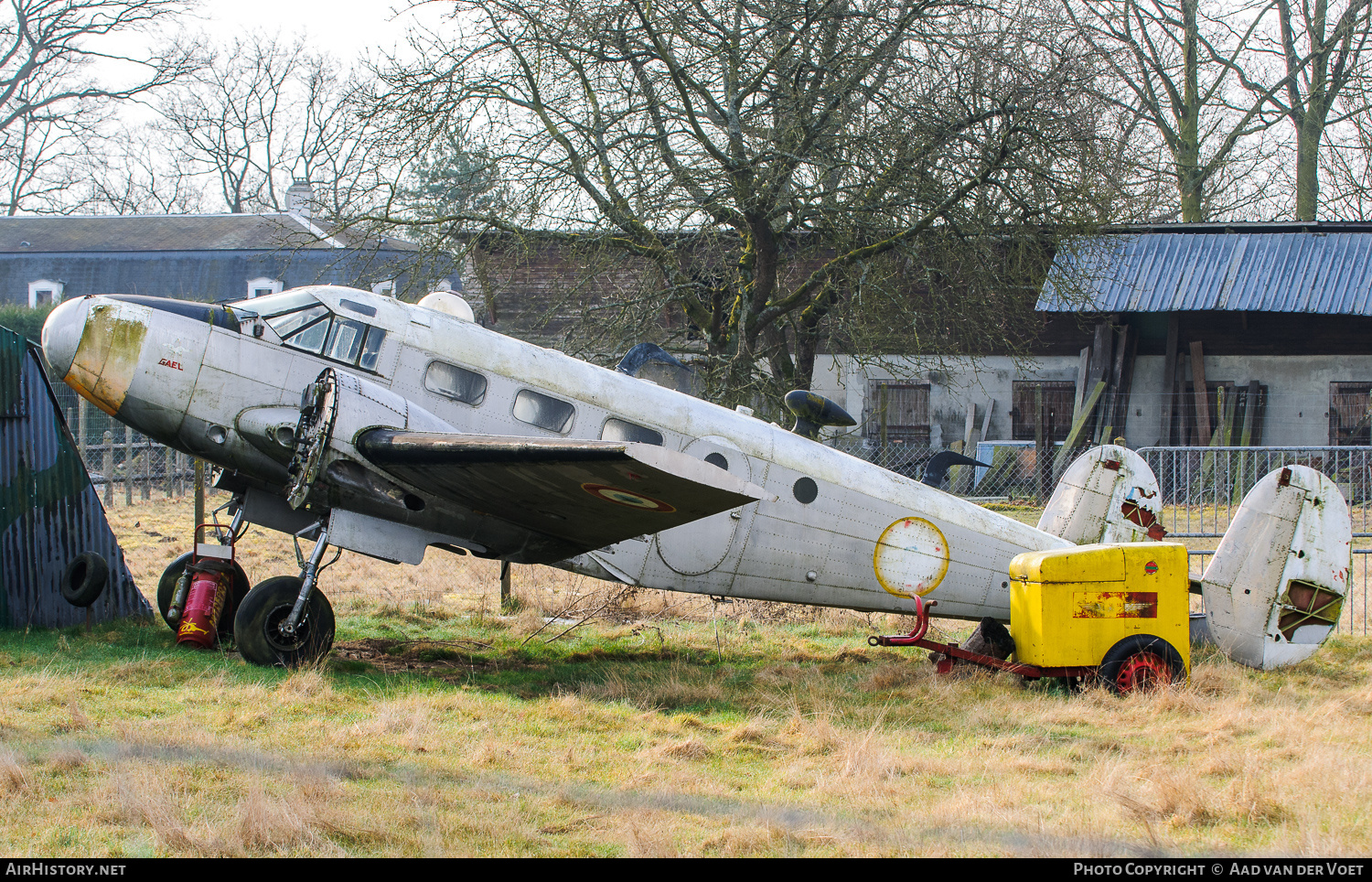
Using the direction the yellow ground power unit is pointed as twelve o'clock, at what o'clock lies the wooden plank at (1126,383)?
The wooden plank is roughly at 3 o'clock from the yellow ground power unit.

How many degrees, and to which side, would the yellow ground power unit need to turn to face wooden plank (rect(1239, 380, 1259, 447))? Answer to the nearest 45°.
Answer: approximately 90° to its right

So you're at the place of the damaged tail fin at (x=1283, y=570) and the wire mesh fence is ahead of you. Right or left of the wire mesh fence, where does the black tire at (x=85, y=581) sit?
left

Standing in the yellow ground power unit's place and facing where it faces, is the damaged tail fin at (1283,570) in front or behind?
behind

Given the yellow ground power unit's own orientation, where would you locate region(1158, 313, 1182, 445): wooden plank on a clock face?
The wooden plank is roughly at 3 o'clock from the yellow ground power unit.

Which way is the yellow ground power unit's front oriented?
to the viewer's left

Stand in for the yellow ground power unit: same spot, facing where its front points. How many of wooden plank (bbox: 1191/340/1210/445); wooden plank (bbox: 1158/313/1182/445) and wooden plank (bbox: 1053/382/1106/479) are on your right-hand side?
3

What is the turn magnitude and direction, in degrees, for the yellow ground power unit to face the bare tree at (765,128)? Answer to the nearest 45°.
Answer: approximately 45° to its right

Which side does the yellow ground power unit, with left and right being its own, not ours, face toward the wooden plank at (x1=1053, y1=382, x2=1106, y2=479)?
right

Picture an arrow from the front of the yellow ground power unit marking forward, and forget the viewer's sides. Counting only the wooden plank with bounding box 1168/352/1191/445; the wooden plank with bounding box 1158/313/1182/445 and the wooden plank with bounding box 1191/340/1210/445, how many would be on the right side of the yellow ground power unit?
3

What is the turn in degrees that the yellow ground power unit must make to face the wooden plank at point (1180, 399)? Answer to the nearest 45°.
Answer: approximately 90° to its right

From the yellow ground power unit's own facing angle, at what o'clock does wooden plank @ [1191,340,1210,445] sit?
The wooden plank is roughly at 3 o'clock from the yellow ground power unit.

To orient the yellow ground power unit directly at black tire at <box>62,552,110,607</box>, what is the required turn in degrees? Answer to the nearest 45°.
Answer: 0° — it already faces it
